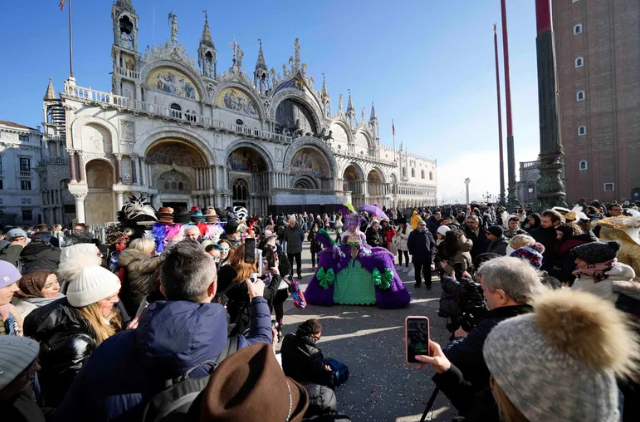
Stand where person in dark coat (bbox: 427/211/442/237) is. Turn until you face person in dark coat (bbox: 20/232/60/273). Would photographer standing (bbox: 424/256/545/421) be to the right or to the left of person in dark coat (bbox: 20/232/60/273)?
left

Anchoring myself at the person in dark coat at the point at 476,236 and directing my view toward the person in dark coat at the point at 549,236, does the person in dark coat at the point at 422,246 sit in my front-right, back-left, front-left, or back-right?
back-right

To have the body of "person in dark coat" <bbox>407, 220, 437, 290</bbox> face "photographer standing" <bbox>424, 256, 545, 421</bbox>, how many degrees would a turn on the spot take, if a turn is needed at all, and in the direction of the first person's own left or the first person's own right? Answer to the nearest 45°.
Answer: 0° — they already face them

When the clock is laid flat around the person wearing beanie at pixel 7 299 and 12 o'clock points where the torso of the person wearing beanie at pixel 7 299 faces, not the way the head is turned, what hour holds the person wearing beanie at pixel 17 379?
the person wearing beanie at pixel 17 379 is roughly at 3 o'clock from the person wearing beanie at pixel 7 299.

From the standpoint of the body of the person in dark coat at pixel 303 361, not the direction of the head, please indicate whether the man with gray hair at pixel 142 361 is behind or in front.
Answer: behind

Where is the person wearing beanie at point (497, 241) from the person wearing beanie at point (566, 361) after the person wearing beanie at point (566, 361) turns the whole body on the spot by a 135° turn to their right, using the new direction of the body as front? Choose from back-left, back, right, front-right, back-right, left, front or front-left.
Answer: left

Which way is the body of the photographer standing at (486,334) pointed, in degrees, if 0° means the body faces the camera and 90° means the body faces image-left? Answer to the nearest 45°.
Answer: approximately 135°

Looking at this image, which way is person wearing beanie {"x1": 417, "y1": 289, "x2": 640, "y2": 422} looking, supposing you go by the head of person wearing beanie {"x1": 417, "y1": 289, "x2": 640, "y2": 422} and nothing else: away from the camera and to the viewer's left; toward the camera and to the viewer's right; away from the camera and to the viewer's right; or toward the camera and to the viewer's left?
away from the camera and to the viewer's left

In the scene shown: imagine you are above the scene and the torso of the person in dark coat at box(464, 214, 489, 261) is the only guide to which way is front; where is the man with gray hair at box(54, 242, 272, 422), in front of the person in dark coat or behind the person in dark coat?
in front

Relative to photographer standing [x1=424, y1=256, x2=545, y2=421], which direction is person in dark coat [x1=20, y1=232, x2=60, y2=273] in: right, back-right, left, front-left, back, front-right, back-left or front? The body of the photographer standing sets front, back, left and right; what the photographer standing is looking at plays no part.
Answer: front-left

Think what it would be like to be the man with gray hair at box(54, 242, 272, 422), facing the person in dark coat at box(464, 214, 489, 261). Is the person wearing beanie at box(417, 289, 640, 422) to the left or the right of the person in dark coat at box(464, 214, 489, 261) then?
right

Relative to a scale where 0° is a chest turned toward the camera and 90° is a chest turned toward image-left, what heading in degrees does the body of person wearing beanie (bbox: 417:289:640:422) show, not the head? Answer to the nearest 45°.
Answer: approximately 135°

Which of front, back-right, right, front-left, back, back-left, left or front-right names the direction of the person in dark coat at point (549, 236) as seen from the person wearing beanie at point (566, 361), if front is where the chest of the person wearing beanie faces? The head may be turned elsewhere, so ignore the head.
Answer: front-right
